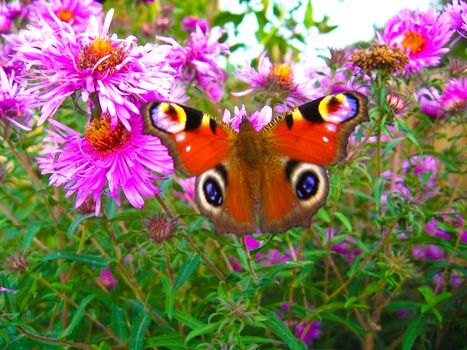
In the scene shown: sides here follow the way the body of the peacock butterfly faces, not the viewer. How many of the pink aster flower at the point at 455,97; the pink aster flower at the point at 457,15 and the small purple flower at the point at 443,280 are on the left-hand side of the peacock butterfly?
0

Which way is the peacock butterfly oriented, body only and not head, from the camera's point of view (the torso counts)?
away from the camera

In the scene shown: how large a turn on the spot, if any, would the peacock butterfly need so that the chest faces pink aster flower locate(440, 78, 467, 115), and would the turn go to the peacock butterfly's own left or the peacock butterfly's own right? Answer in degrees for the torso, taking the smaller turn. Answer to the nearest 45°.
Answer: approximately 45° to the peacock butterfly's own right

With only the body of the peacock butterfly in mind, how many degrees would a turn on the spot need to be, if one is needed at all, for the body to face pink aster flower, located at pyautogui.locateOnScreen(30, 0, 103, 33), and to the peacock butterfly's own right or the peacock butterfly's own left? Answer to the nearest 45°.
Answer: approximately 45° to the peacock butterfly's own left

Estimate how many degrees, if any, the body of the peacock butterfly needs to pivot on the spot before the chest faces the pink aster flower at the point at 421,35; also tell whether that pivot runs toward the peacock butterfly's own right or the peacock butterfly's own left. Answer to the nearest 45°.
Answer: approximately 45° to the peacock butterfly's own right

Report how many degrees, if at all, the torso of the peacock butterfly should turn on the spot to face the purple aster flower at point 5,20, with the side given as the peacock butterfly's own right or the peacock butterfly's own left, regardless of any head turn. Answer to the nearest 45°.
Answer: approximately 45° to the peacock butterfly's own left

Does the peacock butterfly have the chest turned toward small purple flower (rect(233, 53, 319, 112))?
yes
